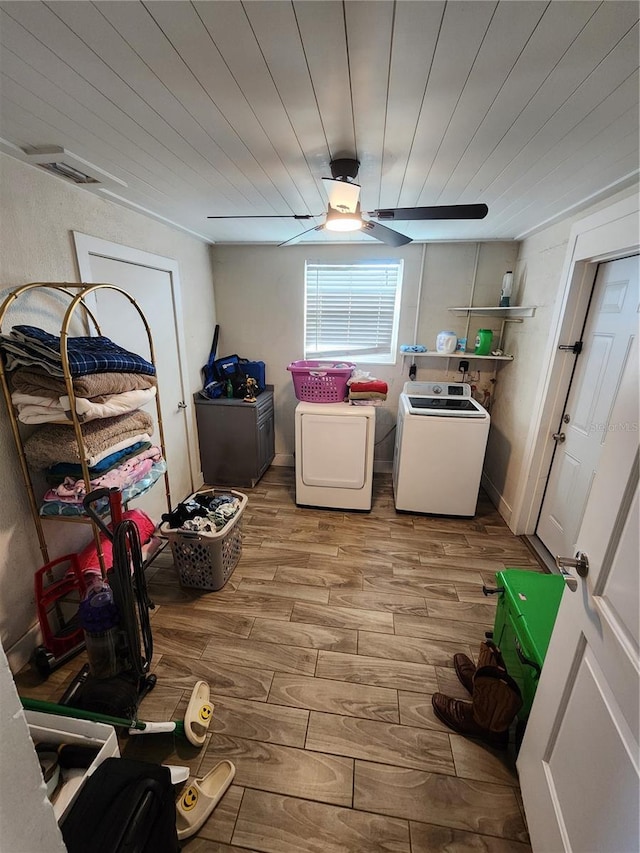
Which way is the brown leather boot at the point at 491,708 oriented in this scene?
to the viewer's left

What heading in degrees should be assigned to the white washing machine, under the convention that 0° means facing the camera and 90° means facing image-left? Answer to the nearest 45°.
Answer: approximately 0°

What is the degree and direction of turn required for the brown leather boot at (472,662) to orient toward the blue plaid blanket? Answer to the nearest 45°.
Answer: approximately 45° to its left

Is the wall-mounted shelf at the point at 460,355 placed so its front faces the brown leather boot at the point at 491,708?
yes

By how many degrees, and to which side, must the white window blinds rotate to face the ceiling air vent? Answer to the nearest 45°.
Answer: approximately 45° to its right

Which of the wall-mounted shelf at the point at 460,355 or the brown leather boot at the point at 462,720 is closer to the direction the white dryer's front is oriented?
the brown leather boot

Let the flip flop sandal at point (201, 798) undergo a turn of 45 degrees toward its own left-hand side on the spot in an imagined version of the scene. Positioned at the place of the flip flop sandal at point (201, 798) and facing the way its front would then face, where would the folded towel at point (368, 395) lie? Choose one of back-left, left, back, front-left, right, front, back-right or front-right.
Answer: back-left

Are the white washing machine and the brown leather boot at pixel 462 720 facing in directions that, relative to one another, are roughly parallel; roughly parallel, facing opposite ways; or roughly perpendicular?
roughly perpendicular

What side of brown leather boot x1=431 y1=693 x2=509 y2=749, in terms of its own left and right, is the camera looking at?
left

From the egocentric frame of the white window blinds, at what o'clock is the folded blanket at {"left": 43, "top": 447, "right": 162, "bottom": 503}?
The folded blanket is roughly at 1 o'clock from the white window blinds.

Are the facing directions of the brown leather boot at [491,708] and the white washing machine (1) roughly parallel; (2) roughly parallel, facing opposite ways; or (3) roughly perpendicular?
roughly perpendicular
